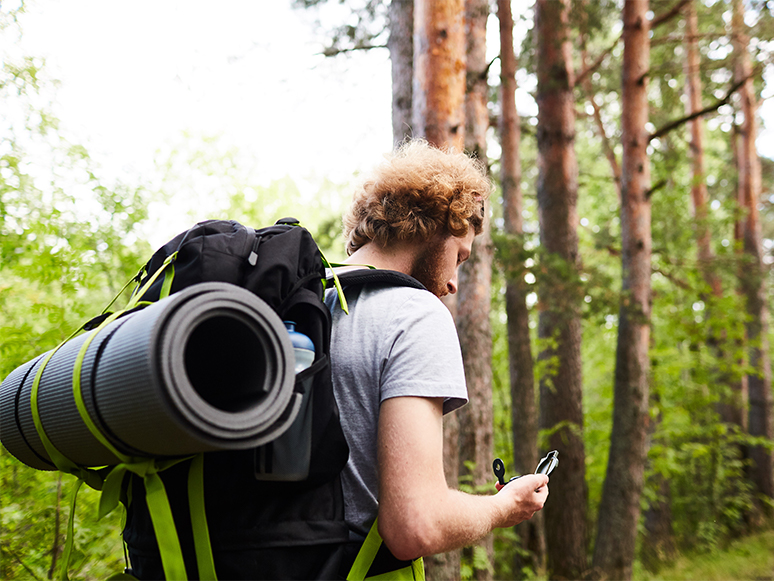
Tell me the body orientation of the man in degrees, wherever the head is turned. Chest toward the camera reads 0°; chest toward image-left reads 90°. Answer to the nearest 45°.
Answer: approximately 225°

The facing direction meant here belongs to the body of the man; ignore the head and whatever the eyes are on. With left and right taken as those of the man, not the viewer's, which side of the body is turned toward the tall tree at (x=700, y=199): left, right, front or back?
front

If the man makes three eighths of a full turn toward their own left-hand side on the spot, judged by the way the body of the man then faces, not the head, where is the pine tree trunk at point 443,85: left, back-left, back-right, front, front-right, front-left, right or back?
right

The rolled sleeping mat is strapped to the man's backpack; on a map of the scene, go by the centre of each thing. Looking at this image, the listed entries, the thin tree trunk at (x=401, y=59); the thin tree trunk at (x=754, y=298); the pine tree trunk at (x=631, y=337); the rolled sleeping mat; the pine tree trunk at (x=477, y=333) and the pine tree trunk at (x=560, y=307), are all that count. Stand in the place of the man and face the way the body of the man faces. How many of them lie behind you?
1

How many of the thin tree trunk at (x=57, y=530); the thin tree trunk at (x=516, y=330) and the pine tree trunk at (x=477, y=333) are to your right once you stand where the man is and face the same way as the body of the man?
0

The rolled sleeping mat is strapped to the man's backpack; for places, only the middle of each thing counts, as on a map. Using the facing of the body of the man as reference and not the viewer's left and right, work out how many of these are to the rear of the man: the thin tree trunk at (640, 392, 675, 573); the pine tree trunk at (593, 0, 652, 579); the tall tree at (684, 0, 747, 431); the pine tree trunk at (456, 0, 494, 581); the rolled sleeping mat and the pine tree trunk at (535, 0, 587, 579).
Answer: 1

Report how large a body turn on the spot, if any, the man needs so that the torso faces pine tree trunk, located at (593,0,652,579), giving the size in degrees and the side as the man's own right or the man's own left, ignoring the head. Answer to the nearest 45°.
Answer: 0° — they already face it

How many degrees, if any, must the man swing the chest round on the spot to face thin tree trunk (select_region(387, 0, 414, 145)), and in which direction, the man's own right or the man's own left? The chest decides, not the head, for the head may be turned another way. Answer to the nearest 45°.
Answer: approximately 45° to the man's own left

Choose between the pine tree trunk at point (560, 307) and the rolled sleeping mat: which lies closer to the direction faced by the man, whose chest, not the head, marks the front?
the pine tree trunk

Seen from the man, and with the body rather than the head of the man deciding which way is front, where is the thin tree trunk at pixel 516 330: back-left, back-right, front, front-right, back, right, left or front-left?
front-left

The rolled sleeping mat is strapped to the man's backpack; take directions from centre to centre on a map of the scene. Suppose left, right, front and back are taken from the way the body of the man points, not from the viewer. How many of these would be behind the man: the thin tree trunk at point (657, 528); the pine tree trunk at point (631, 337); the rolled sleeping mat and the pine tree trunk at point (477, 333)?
1

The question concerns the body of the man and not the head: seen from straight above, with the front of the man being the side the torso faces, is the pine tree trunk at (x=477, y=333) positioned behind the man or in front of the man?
in front

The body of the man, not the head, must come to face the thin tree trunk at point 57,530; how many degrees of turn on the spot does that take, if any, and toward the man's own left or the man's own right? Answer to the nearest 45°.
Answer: approximately 90° to the man's own left
